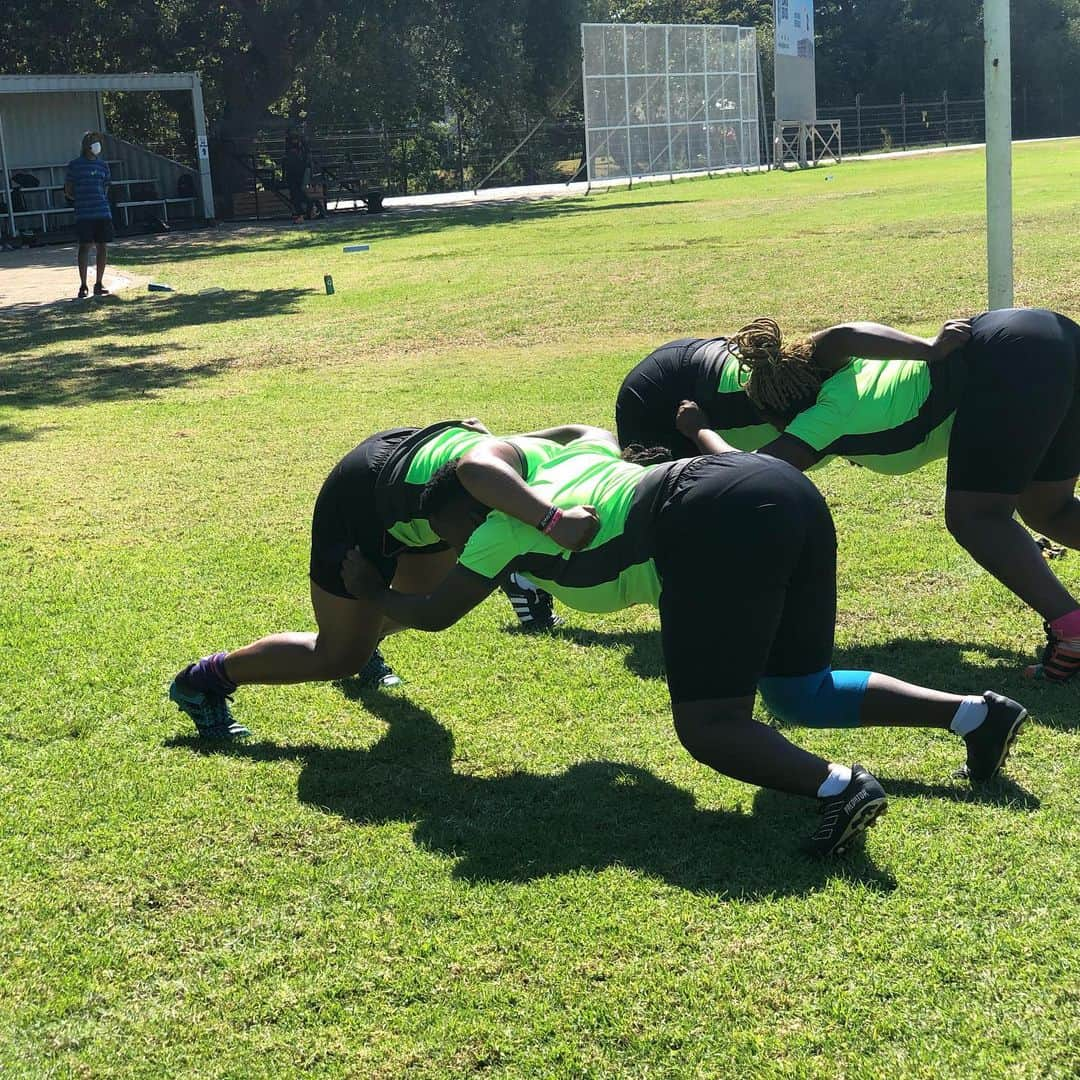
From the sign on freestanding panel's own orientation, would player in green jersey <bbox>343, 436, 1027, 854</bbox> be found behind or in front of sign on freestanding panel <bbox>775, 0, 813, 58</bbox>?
in front

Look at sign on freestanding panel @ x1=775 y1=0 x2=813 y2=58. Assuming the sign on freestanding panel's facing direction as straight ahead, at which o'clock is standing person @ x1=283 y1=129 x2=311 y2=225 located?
The standing person is roughly at 1 o'clock from the sign on freestanding panel.

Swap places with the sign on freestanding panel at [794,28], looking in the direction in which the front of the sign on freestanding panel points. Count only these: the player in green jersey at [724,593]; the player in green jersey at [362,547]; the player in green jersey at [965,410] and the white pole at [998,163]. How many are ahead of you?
4

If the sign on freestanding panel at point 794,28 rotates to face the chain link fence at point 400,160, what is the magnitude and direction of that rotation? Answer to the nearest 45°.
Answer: approximately 45° to its right

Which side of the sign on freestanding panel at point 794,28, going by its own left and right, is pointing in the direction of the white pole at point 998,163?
front

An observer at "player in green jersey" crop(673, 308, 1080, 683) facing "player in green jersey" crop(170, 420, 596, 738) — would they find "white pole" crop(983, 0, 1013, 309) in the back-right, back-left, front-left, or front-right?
back-right

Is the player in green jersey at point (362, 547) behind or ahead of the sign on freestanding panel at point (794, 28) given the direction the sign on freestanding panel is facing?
ahead

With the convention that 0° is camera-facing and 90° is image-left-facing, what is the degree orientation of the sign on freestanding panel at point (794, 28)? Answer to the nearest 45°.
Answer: approximately 0°

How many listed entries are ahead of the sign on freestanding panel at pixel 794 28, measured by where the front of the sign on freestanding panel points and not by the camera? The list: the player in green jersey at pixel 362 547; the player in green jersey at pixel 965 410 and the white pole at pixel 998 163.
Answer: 3
